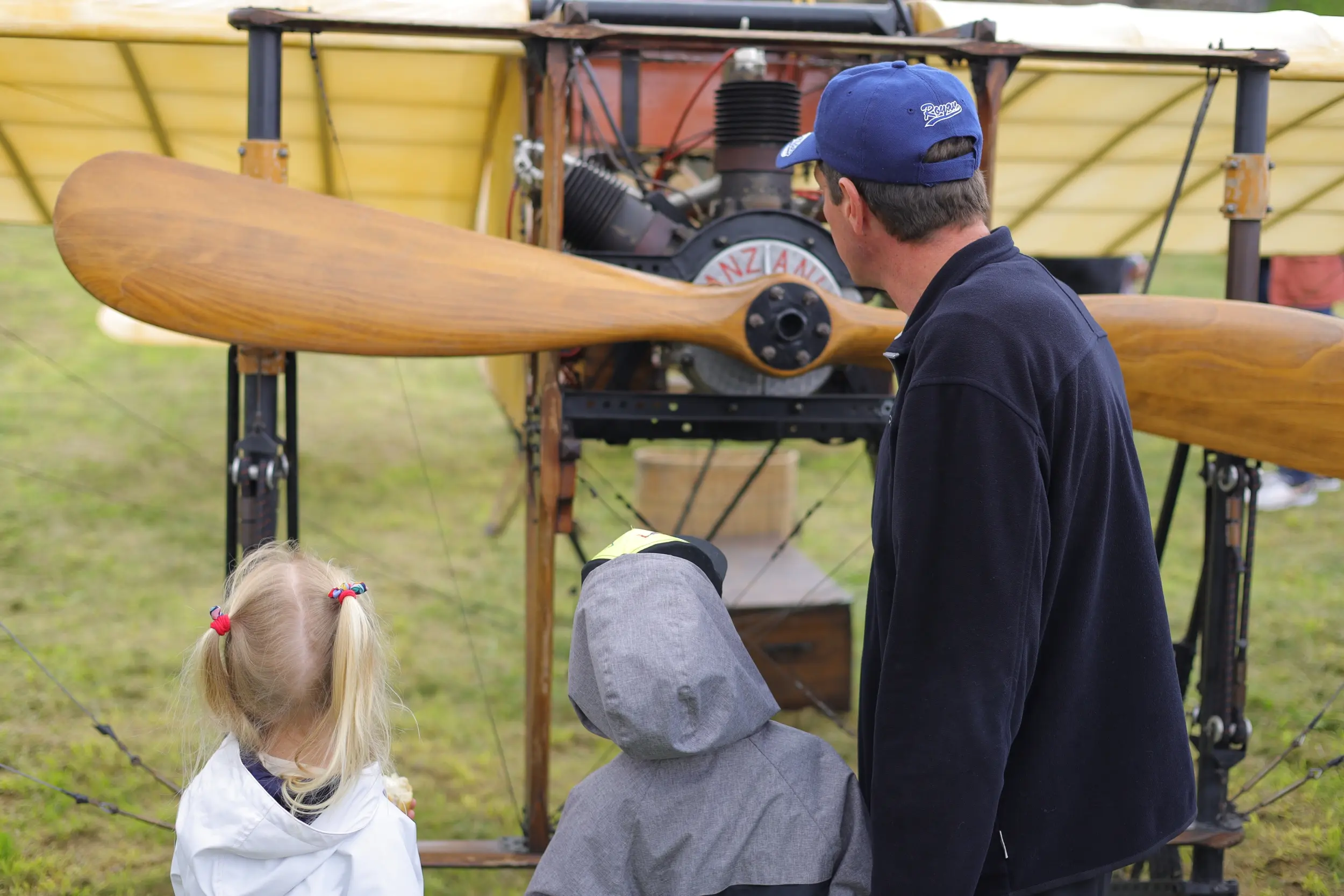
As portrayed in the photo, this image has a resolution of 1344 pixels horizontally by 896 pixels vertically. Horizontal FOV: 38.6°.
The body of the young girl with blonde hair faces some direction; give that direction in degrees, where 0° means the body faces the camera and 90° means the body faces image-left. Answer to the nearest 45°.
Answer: approximately 180°

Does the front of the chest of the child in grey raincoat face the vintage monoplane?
yes

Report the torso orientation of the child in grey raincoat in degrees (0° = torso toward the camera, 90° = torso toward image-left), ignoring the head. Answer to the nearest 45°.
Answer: approximately 180°

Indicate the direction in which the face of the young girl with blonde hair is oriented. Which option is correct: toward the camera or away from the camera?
away from the camera

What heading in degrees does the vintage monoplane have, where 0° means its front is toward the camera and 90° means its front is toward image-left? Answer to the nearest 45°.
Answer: approximately 0°

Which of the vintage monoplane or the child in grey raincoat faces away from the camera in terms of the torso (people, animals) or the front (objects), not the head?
the child in grey raincoat

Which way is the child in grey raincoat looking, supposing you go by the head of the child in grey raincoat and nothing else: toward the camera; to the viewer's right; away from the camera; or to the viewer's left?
away from the camera

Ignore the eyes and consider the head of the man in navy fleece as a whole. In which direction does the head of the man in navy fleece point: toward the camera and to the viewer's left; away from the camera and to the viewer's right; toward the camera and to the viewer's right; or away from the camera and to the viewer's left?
away from the camera and to the viewer's left

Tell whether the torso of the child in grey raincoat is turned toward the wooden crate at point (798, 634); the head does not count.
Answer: yes

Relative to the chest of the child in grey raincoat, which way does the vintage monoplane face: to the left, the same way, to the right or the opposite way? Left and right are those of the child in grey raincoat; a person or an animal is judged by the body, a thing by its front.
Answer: the opposite way

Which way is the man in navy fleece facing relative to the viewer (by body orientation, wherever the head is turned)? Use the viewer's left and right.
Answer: facing away from the viewer and to the left of the viewer

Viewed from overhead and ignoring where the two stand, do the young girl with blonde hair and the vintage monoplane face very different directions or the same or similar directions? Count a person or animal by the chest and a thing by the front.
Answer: very different directions
